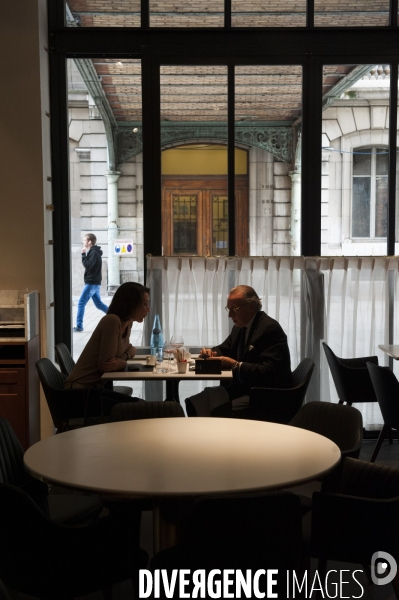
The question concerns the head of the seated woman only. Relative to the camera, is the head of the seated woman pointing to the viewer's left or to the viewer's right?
to the viewer's right

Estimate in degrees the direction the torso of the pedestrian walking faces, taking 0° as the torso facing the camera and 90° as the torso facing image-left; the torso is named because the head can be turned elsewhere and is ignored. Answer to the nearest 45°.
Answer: approximately 90°

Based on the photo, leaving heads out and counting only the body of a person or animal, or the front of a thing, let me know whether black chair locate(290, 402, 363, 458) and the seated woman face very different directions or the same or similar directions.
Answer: very different directions

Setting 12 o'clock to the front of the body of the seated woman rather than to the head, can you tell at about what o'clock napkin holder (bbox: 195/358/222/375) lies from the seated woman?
The napkin holder is roughly at 1 o'clock from the seated woman.

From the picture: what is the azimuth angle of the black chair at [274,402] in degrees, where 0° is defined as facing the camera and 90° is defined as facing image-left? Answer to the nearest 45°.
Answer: approximately 90°

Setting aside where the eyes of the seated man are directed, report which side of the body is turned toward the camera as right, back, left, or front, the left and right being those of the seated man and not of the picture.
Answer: left

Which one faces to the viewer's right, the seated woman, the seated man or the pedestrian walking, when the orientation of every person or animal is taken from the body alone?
the seated woman

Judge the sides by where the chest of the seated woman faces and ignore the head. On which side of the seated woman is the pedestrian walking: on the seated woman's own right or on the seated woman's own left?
on the seated woman's own left

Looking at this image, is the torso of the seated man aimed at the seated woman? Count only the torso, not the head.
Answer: yes

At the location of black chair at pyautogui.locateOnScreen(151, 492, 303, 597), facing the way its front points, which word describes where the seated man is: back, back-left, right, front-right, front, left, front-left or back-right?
front-right

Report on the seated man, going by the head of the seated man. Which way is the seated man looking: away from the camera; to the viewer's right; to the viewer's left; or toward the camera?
to the viewer's left

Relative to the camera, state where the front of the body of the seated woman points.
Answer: to the viewer's right

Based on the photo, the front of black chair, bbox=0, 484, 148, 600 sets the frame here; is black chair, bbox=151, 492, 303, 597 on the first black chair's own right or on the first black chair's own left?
on the first black chair's own right

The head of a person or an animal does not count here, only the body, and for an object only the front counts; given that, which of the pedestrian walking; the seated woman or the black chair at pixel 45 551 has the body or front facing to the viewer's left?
the pedestrian walking
